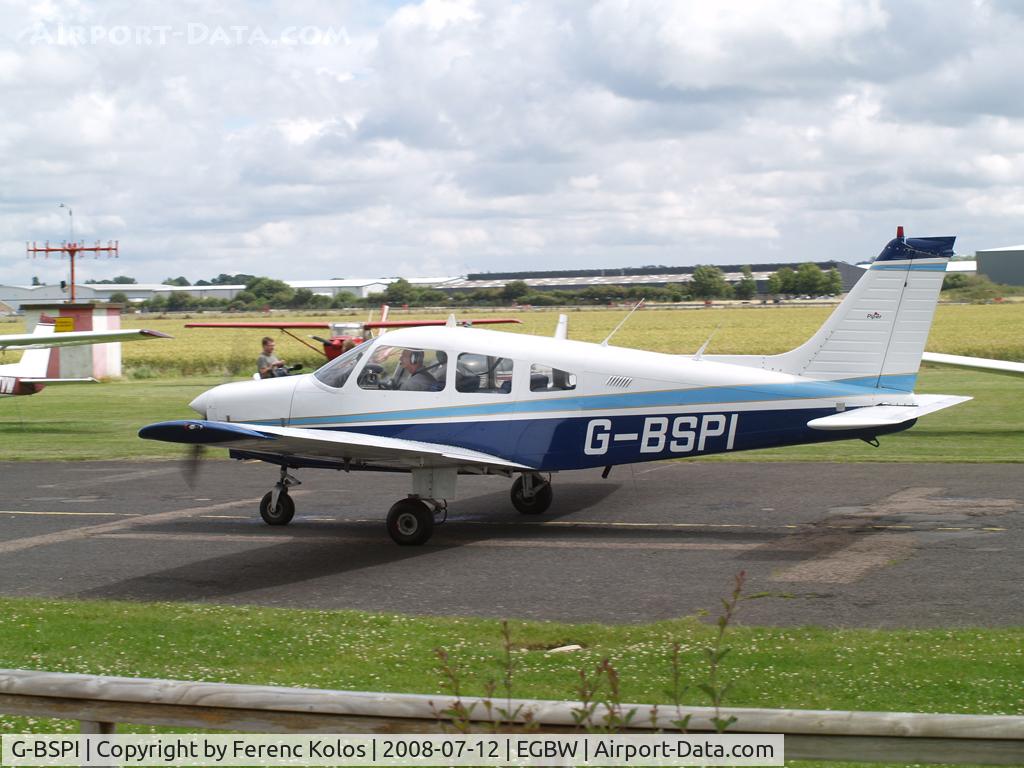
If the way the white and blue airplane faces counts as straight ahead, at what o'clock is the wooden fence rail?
The wooden fence rail is roughly at 9 o'clock from the white and blue airplane.

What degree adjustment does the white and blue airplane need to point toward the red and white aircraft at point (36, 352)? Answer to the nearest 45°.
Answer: approximately 45° to its right

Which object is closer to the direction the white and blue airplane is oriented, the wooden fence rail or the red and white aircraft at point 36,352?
the red and white aircraft

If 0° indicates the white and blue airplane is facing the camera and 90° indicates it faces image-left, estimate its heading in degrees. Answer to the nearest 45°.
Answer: approximately 90°

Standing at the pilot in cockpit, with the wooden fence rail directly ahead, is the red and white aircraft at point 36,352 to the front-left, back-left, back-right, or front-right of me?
back-right
